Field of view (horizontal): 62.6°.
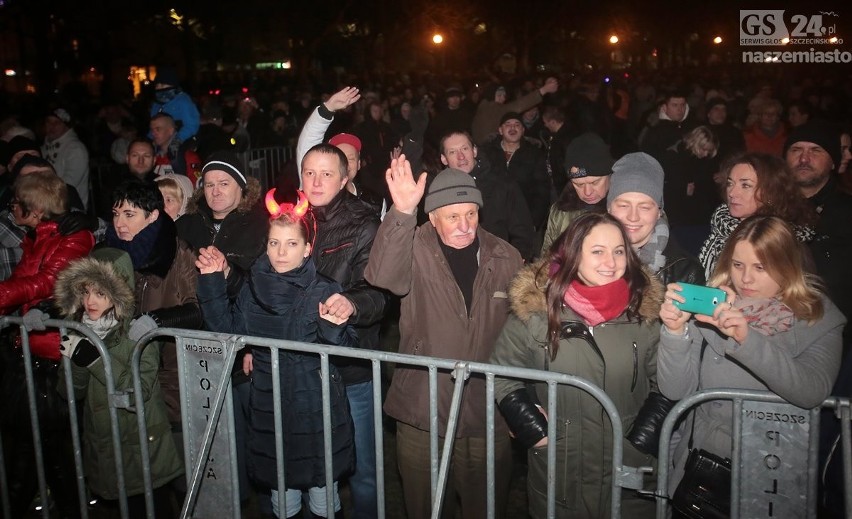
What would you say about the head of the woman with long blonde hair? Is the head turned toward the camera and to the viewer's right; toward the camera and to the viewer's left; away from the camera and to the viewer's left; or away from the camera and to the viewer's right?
toward the camera and to the viewer's left

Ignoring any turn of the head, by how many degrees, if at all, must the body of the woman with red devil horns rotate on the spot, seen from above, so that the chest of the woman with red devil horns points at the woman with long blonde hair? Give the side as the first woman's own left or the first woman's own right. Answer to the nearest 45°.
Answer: approximately 45° to the first woman's own left

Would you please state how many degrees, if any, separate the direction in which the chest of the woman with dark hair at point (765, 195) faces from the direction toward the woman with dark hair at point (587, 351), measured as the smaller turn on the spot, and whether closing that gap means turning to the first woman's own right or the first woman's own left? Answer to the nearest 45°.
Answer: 0° — they already face them

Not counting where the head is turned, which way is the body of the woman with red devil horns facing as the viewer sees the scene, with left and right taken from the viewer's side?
facing the viewer

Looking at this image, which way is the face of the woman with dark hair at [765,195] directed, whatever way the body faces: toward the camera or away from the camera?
toward the camera

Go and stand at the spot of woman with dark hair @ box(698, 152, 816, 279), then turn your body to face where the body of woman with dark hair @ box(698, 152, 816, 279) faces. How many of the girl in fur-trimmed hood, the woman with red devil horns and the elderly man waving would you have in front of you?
3

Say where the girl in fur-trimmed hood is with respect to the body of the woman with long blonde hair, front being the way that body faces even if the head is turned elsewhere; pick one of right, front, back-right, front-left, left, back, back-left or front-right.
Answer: front-right

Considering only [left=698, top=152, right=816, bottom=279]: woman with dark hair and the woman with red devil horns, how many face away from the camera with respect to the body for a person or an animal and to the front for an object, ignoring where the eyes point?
0

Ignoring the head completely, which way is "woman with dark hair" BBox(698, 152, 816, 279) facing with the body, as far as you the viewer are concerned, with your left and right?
facing the viewer and to the left of the viewer

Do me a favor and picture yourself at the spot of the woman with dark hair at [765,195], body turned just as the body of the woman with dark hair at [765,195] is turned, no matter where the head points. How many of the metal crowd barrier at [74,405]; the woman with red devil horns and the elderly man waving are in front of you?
3

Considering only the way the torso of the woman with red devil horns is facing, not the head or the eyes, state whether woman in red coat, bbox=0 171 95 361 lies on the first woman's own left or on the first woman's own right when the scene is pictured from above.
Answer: on the first woman's own right

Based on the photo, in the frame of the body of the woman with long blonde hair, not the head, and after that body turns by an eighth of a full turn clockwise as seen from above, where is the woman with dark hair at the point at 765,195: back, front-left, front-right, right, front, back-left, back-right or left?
right

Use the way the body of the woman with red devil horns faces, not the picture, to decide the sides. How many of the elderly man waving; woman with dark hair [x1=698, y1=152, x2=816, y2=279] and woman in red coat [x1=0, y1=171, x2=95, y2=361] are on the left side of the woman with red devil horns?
2
